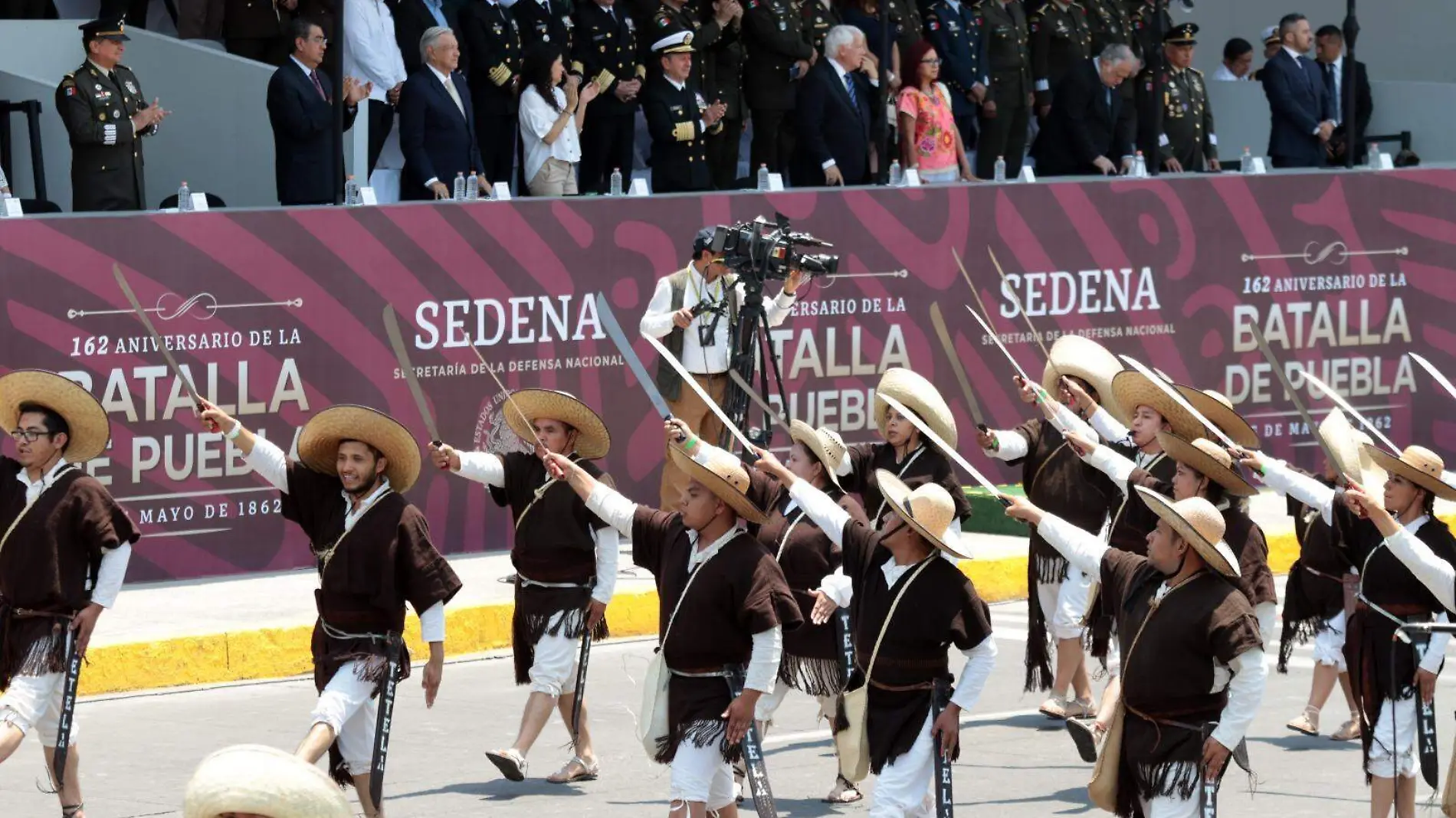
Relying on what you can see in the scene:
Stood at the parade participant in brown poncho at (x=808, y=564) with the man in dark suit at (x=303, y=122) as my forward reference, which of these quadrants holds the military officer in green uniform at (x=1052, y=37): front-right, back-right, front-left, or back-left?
front-right

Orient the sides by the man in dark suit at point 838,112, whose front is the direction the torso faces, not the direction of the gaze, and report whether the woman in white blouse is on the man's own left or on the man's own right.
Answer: on the man's own right

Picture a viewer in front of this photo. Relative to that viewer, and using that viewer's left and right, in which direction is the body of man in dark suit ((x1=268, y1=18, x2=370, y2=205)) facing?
facing the viewer and to the right of the viewer

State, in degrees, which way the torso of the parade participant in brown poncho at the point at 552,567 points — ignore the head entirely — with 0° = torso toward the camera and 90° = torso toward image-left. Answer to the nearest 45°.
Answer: approximately 45°

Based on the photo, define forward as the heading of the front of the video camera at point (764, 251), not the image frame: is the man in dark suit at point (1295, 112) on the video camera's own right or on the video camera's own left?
on the video camera's own left

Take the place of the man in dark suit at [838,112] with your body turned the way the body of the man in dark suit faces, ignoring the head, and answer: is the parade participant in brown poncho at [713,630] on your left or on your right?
on your right

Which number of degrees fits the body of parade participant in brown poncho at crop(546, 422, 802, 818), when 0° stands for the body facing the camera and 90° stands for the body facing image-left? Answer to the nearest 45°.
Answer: approximately 45°

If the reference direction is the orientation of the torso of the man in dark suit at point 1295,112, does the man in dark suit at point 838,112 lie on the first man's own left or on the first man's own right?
on the first man's own right

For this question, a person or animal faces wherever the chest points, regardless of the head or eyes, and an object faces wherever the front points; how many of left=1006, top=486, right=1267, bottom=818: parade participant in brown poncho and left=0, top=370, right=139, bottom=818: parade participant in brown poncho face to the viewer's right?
0

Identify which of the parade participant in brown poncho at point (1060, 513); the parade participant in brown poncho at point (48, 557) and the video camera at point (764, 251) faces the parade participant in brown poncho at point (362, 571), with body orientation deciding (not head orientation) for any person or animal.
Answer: the parade participant in brown poncho at point (1060, 513)

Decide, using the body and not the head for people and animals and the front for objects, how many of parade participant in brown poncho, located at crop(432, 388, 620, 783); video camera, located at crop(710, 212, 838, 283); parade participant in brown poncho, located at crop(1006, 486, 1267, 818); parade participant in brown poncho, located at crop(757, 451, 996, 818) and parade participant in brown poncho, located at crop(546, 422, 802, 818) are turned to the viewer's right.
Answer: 1

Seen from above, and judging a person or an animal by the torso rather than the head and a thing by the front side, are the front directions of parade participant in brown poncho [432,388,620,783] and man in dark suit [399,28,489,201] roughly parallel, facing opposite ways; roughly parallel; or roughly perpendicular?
roughly perpendicular

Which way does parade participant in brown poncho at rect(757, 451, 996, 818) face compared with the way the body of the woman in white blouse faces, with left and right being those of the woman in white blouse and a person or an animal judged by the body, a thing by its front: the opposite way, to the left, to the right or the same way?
to the right

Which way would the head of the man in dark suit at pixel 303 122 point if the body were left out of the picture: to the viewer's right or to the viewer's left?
to the viewer's right

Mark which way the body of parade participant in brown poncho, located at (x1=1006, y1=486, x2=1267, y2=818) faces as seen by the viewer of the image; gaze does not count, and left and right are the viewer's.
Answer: facing the viewer and to the left of the viewer

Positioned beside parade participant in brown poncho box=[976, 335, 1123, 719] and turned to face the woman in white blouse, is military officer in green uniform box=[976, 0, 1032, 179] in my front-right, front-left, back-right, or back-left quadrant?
front-right

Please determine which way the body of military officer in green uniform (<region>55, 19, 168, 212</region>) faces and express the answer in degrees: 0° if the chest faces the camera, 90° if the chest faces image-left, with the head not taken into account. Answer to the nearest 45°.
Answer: approximately 315°

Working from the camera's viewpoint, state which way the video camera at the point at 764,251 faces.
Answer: facing to the right of the viewer

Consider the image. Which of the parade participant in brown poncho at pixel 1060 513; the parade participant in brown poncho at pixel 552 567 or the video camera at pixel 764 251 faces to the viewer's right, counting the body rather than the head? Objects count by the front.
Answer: the video camera
